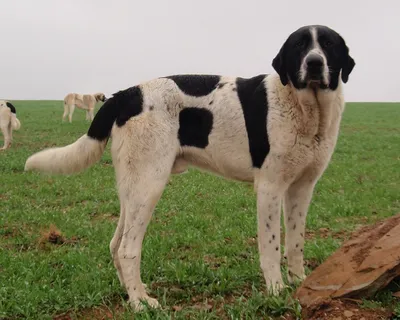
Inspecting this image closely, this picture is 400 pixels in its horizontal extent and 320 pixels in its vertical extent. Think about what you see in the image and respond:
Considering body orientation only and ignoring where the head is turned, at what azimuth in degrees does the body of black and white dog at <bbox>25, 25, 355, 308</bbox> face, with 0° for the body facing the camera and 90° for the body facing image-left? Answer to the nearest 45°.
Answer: approximately 270°

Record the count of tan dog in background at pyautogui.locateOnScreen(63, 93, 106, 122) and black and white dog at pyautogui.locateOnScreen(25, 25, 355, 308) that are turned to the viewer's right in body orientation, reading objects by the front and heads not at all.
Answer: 2

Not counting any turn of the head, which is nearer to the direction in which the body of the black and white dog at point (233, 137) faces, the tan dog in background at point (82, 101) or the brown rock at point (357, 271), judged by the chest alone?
the brown rock

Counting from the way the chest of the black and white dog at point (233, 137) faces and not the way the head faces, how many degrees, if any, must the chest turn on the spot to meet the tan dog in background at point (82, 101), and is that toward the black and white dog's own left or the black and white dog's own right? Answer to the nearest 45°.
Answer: approximately 90° to the black and white dog's own left

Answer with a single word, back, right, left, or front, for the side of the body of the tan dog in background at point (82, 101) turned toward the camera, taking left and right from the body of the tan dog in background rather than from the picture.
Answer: right

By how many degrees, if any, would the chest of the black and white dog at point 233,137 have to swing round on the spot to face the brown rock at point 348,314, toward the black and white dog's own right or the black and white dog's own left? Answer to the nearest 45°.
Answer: approximately 45° to the black and white dog's own right

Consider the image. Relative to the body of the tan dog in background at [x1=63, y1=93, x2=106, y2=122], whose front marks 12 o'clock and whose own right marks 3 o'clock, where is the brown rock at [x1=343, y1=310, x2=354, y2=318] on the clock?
The brown rock is roughly at 3 o'clock from the tan dog in background.

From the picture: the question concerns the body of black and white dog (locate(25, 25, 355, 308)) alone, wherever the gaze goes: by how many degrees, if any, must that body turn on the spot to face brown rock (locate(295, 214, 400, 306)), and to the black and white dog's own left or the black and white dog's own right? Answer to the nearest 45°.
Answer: approximately 45° to the black and white dog's own right

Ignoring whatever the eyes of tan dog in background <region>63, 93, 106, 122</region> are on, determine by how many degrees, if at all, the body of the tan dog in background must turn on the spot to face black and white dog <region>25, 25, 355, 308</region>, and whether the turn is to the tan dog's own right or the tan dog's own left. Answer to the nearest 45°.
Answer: approximately 90° to the tan dog's own right
